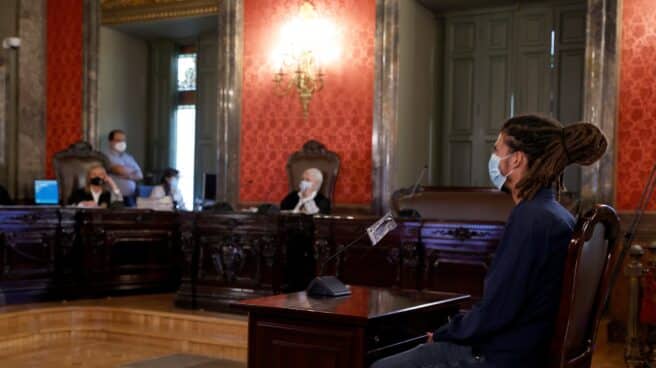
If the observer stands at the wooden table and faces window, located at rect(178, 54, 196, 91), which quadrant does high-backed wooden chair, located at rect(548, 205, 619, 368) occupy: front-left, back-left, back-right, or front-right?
back-right

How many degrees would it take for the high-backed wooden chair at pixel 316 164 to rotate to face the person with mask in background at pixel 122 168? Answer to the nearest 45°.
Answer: approximately 135° to its right

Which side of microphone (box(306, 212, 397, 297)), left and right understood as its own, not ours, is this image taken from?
right

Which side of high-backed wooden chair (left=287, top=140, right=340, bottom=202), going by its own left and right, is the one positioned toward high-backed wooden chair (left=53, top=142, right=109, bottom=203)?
right

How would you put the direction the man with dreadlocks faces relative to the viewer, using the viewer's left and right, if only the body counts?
facing to the left of the viewer

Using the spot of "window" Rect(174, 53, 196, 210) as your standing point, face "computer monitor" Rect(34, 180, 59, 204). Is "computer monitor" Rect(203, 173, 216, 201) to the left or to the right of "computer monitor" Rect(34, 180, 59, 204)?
left

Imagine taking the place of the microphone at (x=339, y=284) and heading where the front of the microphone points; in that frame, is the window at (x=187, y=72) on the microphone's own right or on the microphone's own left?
on the microphone's own left

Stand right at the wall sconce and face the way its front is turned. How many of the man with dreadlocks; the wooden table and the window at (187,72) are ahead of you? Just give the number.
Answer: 2

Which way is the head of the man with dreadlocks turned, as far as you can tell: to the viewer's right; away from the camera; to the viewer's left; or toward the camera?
to the viewer's left

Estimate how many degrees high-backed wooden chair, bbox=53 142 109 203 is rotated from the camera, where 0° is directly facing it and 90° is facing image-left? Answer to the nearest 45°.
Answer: approximately 315°

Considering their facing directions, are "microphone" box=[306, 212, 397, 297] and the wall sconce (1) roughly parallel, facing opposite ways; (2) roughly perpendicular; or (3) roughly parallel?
roughly perpendicular
